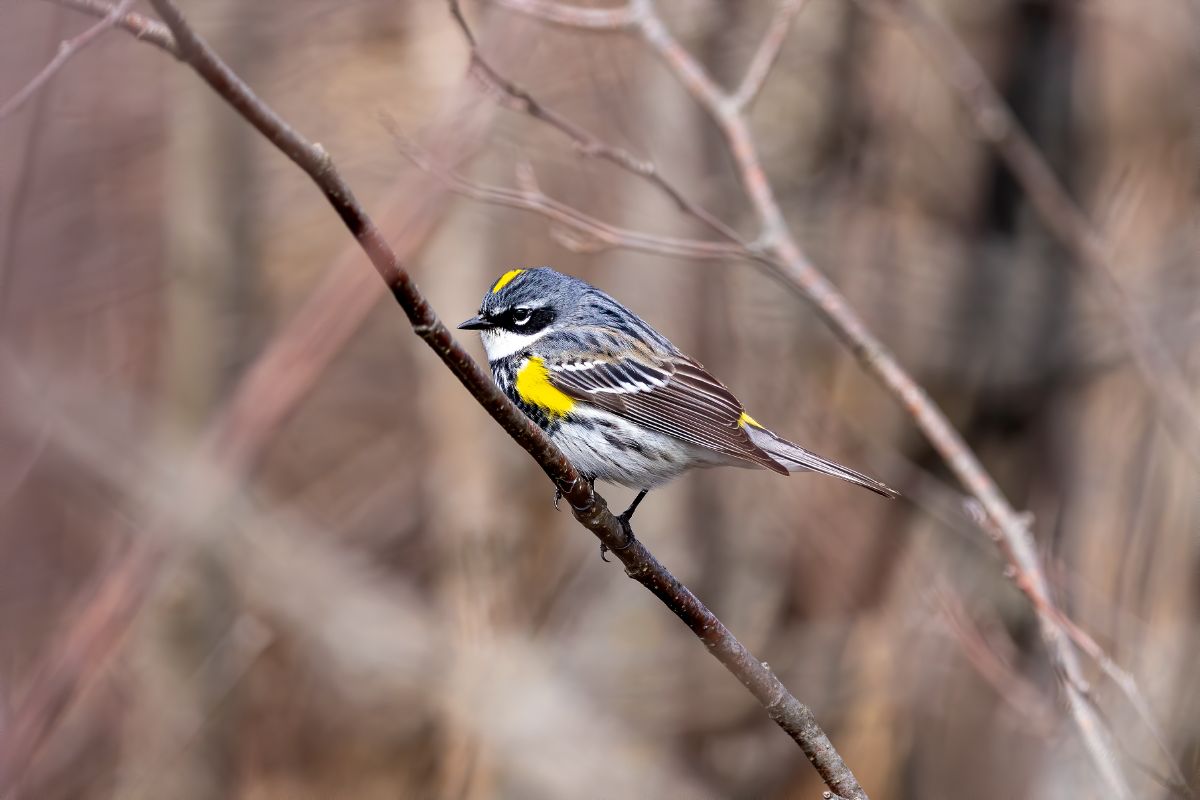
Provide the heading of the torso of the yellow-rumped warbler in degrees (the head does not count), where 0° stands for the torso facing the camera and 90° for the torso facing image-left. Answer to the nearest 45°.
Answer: approximately 90°

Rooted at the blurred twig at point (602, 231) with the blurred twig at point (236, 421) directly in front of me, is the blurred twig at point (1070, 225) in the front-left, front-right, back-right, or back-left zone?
back-left
